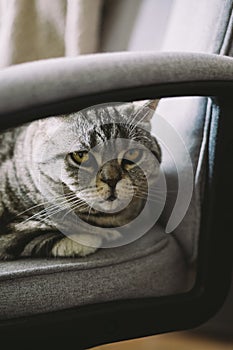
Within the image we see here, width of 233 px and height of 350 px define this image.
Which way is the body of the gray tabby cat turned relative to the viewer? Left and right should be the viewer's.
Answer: facing the viewer and to the right of the viewer
